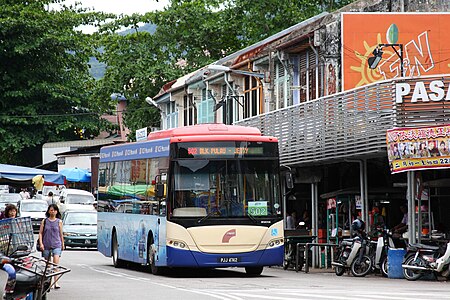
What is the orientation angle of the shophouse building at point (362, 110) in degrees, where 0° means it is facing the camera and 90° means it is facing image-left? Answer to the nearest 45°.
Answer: approximately 45°

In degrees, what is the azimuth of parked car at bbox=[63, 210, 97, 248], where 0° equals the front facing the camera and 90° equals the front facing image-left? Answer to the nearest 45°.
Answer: approximately 0°

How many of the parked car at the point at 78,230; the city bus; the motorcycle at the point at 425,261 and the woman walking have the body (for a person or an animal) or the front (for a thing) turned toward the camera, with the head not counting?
3
